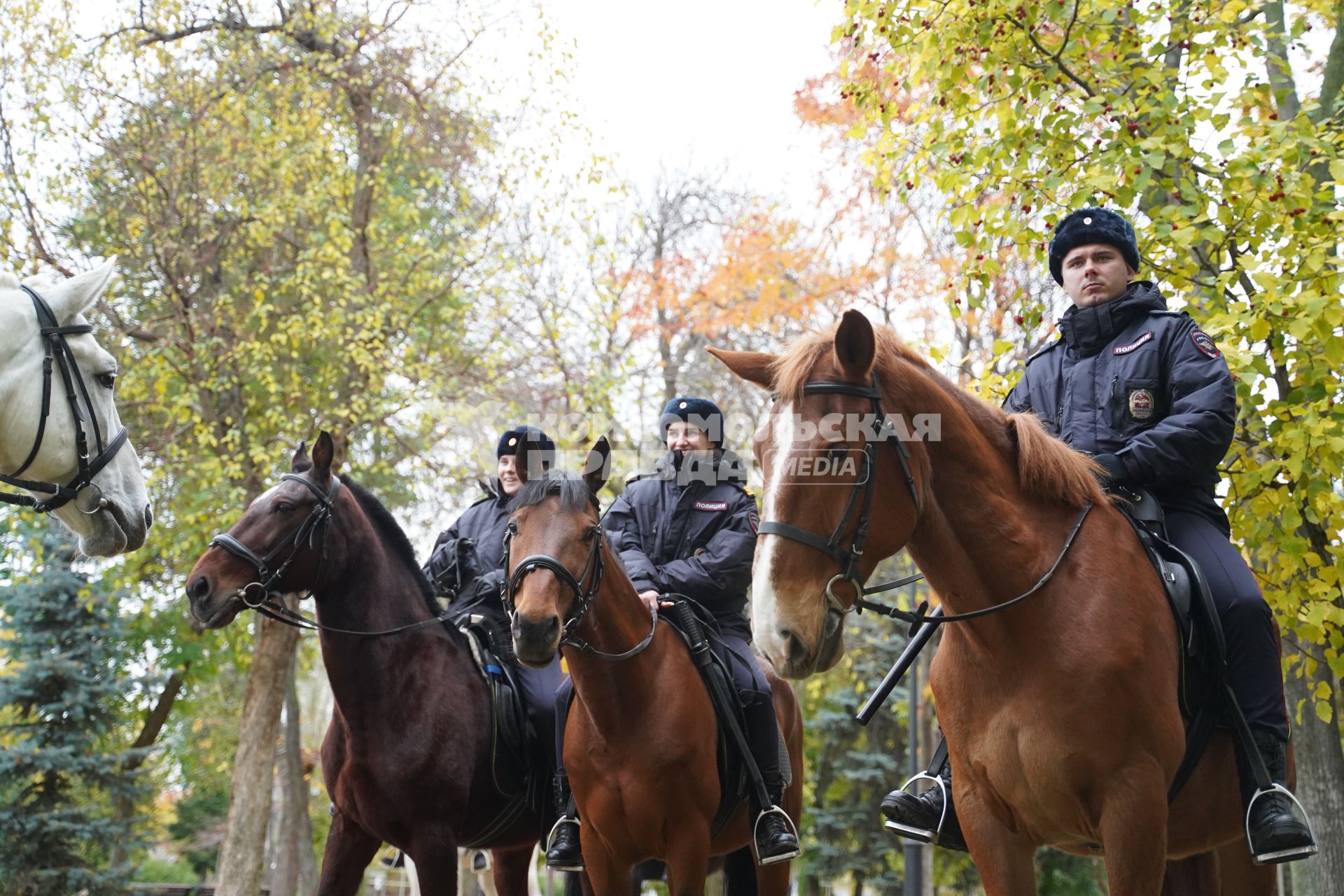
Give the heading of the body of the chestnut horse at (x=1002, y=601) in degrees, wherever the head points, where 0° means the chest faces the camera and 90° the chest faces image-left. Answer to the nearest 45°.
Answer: approximately 45°

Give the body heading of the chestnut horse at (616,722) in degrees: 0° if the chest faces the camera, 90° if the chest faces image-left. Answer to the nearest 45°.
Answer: approximately 45°

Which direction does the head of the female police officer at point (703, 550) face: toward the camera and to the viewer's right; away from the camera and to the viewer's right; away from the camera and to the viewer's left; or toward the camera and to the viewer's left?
toward the camera and to the viewer's left

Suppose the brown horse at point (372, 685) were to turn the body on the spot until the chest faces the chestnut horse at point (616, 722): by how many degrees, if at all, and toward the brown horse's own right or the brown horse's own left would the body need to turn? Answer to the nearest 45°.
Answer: approximately 90° to the brown horse's own left

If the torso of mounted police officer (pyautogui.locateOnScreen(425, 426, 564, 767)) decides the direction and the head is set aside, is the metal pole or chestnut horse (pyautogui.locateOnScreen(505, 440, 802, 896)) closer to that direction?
the chestnut horse

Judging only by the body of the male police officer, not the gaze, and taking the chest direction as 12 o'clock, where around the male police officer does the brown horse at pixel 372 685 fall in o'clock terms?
The brown horse is roughly at 2 o'clock from the male police officer.

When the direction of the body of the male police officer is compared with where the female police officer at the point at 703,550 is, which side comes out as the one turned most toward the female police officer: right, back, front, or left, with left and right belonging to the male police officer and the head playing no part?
right

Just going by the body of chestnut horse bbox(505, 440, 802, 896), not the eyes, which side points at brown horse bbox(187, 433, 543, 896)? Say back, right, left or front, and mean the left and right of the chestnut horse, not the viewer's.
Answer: right

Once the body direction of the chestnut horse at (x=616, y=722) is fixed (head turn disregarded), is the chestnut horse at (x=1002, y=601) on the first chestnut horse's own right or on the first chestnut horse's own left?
on the first chestnut horse's own left
